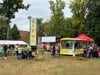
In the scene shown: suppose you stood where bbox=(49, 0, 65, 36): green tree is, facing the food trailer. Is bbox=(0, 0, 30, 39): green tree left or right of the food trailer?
right

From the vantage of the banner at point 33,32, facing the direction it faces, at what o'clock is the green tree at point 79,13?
The green tree is roughly at 7 o'clock from the banner.

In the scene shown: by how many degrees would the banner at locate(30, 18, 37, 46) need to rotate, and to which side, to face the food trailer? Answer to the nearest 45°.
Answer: approximately 45° to its left

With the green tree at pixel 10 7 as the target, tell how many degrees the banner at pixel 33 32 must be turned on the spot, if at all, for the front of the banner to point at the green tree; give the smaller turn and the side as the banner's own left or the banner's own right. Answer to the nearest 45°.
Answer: approximately 90° to the banner's own right

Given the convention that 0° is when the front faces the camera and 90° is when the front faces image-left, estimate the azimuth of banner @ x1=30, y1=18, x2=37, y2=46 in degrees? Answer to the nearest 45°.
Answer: approximately 0°

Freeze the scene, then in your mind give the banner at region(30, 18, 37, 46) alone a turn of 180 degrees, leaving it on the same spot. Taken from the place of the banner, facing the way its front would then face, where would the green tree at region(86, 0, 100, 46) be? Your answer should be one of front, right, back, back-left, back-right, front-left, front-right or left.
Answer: front-right

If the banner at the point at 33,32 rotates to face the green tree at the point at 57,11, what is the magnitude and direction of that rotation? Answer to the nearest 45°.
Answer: approximately 180°
